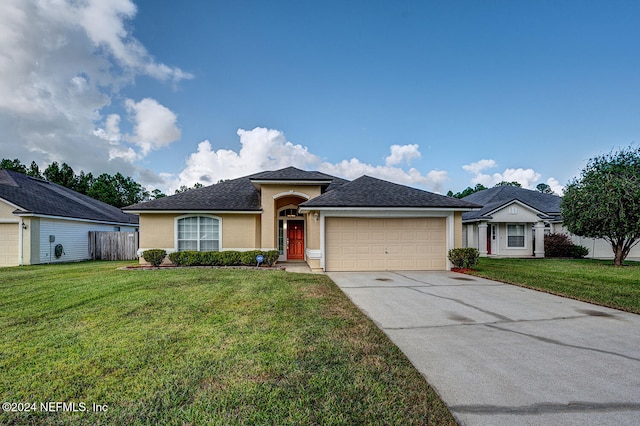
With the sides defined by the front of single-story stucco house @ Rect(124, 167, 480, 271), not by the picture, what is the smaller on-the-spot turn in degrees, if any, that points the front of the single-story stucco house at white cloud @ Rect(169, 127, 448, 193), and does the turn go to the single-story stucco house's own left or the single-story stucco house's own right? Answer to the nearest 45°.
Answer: approximately 180°

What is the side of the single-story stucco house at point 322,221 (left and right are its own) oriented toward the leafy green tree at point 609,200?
left

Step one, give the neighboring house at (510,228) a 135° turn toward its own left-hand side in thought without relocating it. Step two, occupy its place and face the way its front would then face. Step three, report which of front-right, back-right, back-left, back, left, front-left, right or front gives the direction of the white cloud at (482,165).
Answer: front-left

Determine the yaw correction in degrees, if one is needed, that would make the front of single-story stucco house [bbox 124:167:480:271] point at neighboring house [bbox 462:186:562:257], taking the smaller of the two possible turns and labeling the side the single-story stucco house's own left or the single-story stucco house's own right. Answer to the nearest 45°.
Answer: approximately 135° to the single-story stucco house's own left

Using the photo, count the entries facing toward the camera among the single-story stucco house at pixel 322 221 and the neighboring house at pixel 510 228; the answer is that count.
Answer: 2

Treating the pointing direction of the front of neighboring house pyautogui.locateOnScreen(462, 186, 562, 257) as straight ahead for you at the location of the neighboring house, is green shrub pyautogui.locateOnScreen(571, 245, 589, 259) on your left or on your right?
on your left

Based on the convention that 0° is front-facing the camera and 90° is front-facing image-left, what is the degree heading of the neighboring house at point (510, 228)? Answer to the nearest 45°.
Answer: approximately 0°
